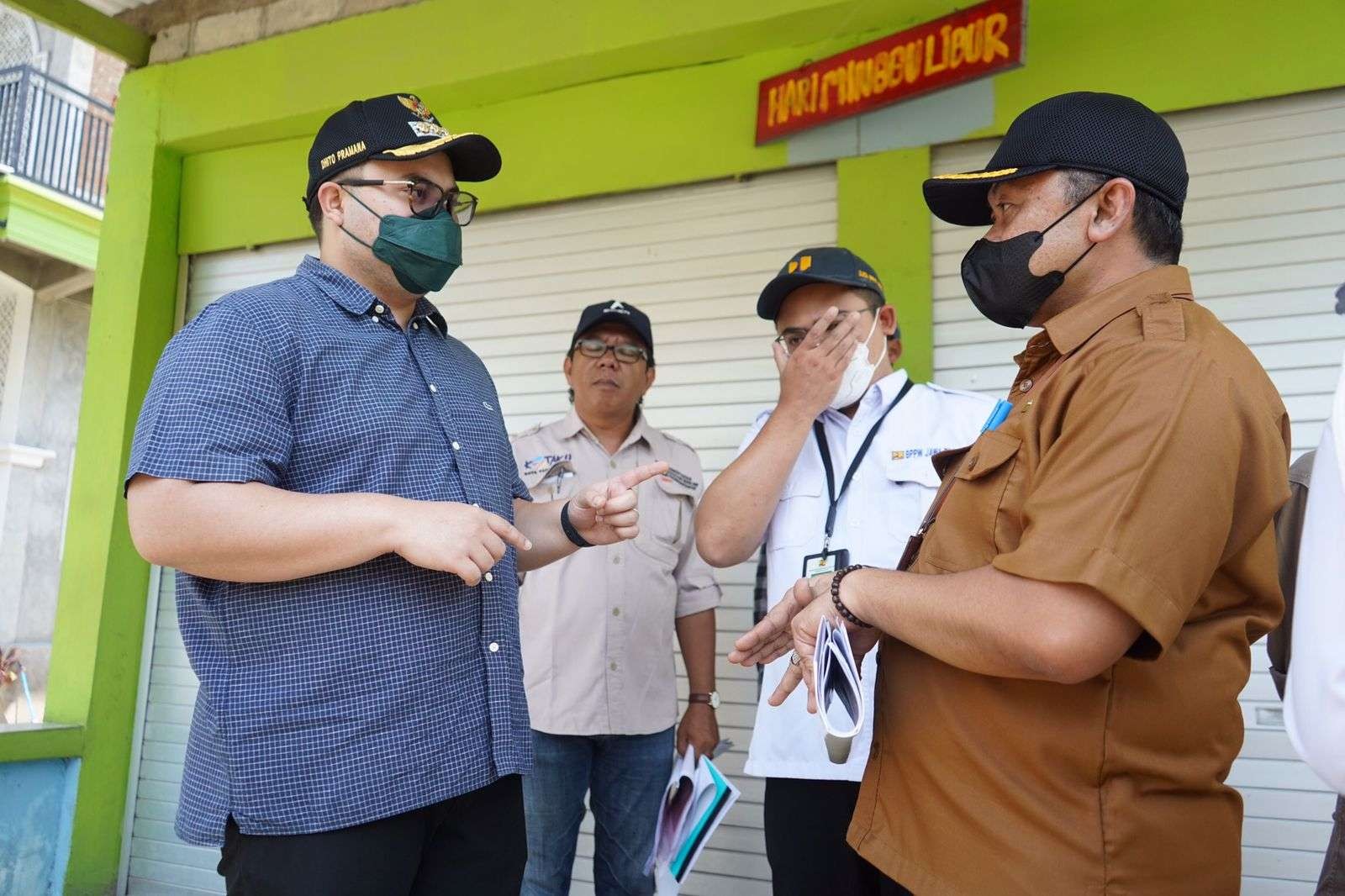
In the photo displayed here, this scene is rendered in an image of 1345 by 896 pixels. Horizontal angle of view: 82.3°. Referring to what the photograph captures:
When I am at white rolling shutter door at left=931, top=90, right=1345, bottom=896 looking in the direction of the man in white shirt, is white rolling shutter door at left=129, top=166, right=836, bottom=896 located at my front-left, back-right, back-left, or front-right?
front-right

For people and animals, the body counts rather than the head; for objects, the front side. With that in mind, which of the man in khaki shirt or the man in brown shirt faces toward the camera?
the man in khaki shirt

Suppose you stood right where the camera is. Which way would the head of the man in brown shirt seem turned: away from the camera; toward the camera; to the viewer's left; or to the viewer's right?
to the viewer's left

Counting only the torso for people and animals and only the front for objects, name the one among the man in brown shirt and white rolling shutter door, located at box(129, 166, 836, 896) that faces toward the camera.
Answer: the white rolling shutter door

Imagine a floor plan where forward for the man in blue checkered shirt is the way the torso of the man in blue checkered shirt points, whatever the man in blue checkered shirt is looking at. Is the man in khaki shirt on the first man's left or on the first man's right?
on the first man's left

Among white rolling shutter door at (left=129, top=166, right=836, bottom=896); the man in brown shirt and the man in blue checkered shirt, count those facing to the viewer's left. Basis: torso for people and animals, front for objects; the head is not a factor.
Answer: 1

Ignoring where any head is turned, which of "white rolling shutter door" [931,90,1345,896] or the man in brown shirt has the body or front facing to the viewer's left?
the man in brown shirt

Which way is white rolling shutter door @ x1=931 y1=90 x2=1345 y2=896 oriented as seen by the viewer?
toward the camera

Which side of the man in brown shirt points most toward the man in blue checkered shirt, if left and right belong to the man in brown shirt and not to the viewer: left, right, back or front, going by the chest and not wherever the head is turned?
front

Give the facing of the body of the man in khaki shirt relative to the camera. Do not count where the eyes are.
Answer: toward the camera

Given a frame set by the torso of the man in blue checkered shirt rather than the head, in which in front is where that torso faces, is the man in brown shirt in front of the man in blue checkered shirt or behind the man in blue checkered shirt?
in front

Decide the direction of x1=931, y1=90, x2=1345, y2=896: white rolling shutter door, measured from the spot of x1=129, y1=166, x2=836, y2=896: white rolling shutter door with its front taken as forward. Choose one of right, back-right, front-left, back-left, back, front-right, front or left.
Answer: front-left

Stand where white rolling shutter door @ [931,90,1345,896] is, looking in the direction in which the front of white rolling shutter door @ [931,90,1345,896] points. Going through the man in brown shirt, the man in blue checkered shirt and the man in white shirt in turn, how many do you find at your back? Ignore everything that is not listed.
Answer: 0

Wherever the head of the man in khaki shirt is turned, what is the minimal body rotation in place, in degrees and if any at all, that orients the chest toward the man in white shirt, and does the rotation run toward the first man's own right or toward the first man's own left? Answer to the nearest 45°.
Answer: approximately 45° to the first man's own left

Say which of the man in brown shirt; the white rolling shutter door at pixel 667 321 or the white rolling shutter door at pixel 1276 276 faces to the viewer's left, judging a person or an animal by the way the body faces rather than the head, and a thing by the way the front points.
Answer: the man in brown shirt

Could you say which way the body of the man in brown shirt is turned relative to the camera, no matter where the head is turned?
to the viewer's left

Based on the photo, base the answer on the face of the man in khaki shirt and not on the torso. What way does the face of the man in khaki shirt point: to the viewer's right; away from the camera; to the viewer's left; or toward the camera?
toward the camera

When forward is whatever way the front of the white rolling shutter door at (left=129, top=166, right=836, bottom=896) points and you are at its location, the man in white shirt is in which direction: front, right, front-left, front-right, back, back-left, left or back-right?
front

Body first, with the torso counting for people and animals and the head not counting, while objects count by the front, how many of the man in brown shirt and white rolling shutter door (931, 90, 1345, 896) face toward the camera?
1
